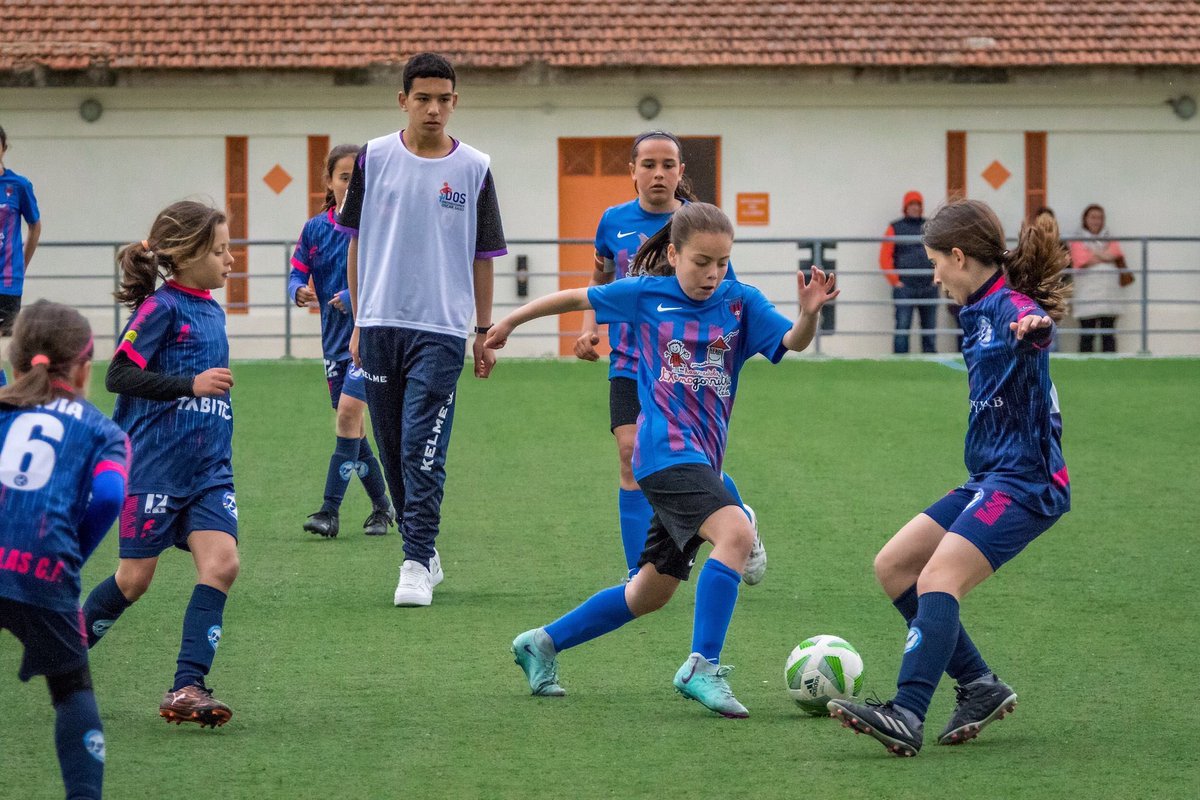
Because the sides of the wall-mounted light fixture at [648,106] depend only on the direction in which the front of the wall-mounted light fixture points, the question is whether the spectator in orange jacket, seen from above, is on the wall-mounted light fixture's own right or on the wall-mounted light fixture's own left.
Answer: on the wall-mounted light fixture's own left

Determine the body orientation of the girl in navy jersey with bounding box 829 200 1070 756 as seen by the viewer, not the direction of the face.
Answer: to the viewer's left

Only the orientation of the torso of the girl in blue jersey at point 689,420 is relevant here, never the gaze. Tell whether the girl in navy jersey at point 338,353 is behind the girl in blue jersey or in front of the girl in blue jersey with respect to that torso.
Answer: behind

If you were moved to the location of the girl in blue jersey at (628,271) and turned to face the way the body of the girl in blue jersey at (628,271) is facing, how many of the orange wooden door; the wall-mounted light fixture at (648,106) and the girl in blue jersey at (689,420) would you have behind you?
2

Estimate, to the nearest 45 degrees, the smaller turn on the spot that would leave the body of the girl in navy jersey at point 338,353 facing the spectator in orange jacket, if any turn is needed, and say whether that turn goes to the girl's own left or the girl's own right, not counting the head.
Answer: approximately 90° to the girl's own left

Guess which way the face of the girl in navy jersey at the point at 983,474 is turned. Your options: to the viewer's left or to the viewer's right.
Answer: to the viewer's left

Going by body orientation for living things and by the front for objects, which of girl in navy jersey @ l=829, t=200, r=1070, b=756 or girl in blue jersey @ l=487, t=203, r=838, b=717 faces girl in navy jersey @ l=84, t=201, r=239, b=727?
girl in navy jersey @ l=829, t=200, r=1070, b=756

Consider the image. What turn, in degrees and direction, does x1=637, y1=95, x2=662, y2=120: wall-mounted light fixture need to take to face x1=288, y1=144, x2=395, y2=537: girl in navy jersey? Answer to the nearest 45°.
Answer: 0° — it already faces them

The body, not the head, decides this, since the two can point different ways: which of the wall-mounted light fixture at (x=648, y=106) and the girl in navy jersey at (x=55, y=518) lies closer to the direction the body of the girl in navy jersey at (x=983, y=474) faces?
the girl in navy jersey

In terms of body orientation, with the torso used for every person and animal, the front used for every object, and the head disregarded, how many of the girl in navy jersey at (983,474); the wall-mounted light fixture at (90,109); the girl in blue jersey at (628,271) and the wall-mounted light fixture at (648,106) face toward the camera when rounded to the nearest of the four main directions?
3
